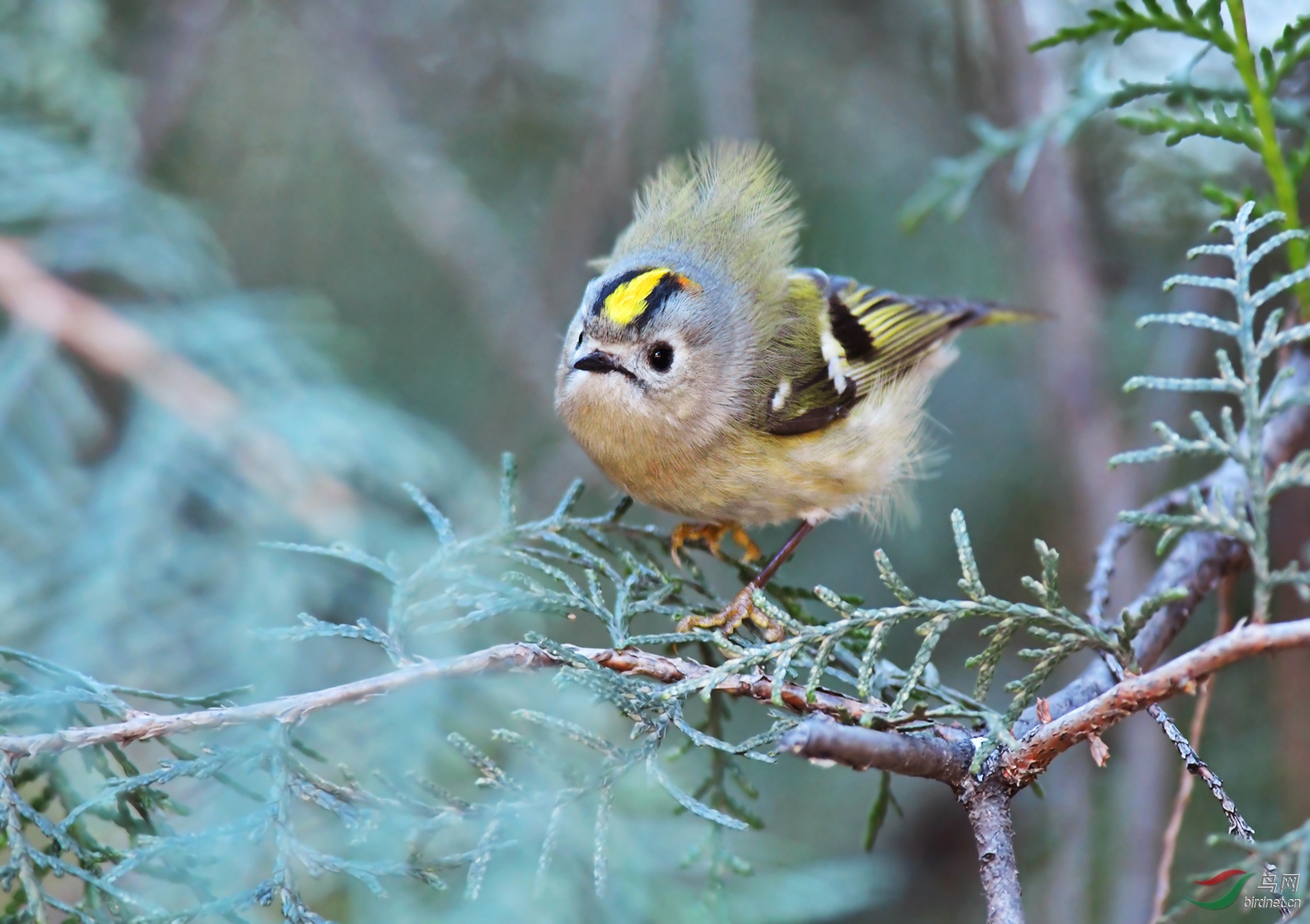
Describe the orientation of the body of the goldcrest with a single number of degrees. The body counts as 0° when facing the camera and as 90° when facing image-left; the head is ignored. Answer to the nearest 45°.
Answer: approximately 45°

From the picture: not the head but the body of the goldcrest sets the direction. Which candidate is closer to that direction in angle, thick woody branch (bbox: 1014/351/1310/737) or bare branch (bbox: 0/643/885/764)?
the bare branch

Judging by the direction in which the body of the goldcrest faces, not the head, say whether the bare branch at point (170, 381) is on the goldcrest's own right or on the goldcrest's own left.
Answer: on the goldcrest's own right

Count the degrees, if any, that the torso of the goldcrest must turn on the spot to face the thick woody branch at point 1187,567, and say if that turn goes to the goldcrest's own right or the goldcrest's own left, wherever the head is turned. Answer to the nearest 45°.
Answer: approximately 90° to the goldcrest's own left
